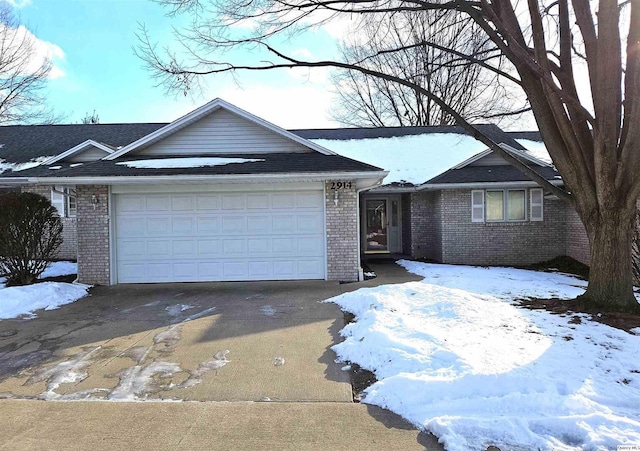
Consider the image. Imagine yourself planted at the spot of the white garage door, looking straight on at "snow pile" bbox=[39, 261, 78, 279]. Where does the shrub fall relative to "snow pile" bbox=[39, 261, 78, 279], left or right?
left

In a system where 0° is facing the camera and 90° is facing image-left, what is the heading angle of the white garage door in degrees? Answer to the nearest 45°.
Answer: approximately 0°

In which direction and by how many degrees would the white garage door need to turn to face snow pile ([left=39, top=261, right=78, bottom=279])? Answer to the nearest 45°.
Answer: approximately 135° to its right

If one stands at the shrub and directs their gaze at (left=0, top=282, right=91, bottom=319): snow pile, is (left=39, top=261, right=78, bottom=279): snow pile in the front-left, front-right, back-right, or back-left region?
back-left

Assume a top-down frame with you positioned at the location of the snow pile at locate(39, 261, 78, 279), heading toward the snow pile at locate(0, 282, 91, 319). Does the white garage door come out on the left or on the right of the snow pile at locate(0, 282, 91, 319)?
left

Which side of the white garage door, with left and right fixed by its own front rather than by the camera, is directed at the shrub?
right

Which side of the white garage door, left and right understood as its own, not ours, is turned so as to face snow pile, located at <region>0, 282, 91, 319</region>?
right
